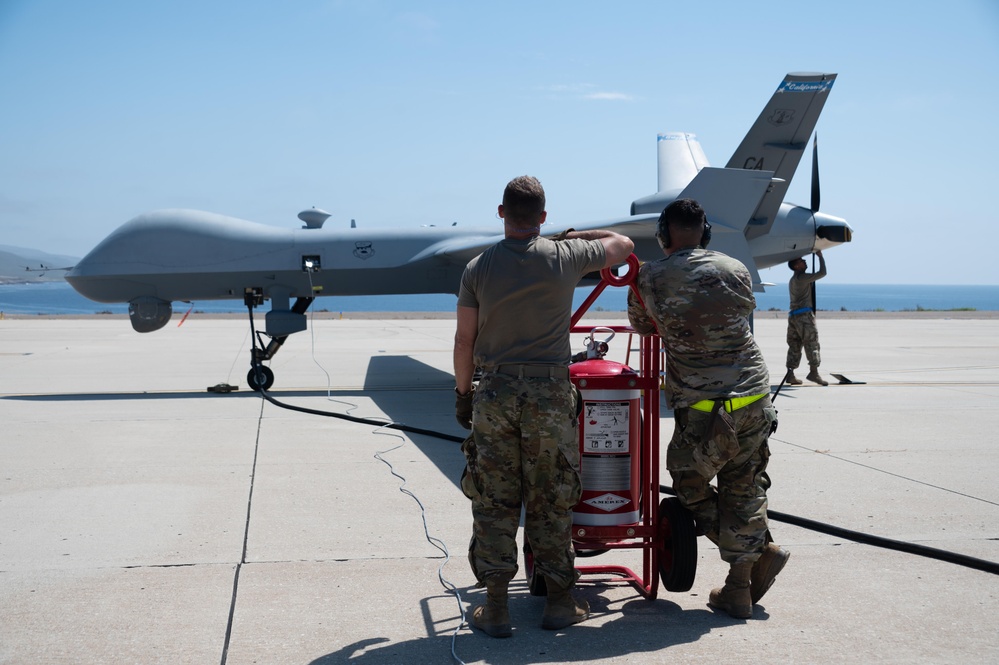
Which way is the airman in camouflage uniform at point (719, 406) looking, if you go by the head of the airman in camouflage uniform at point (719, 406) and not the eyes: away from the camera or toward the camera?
away from the camera

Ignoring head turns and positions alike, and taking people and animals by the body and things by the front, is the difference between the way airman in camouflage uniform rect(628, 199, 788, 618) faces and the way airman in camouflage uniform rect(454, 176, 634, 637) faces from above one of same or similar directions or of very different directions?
same or similar directions

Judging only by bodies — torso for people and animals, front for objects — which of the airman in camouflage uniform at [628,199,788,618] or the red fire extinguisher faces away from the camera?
the airman in camouflage uniform

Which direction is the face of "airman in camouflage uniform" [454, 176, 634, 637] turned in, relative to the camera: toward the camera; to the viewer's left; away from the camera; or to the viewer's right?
away from the camera

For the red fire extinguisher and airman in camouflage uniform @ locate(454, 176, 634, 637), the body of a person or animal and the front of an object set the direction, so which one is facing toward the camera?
the red fire extinguisher

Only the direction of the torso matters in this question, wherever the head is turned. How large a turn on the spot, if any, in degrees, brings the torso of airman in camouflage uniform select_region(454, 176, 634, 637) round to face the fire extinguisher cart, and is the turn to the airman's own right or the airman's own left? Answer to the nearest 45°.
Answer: approximately 45° to the airman's own right

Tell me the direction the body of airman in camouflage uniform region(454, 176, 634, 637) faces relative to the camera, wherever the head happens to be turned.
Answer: away from the camera

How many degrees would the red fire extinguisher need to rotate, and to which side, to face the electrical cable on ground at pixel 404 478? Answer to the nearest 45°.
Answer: approximately 135° to its right

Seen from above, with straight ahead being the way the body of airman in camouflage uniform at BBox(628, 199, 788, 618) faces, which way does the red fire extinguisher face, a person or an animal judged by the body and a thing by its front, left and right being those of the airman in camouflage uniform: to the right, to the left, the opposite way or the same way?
the opposite way

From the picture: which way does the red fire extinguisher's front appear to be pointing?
toward the camera

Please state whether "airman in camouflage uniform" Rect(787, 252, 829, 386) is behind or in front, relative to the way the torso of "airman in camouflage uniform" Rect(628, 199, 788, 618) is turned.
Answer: in front

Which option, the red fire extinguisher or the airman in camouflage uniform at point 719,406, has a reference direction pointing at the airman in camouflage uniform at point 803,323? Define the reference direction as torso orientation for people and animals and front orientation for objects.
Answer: the airman in camouflage uniform at point 719,406

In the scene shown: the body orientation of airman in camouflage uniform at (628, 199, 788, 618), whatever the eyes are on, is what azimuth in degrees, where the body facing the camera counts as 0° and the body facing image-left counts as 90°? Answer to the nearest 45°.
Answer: approximately 180°

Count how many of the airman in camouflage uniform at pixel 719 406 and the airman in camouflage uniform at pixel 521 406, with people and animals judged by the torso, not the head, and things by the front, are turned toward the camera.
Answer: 0

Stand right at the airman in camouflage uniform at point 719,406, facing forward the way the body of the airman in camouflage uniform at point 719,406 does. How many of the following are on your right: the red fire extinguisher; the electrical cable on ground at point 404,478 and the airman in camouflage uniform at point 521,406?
0

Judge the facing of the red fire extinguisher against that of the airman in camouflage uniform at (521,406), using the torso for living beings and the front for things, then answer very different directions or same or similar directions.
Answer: very different directions

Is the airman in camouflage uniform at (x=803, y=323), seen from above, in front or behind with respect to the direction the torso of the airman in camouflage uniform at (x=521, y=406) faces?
in front
